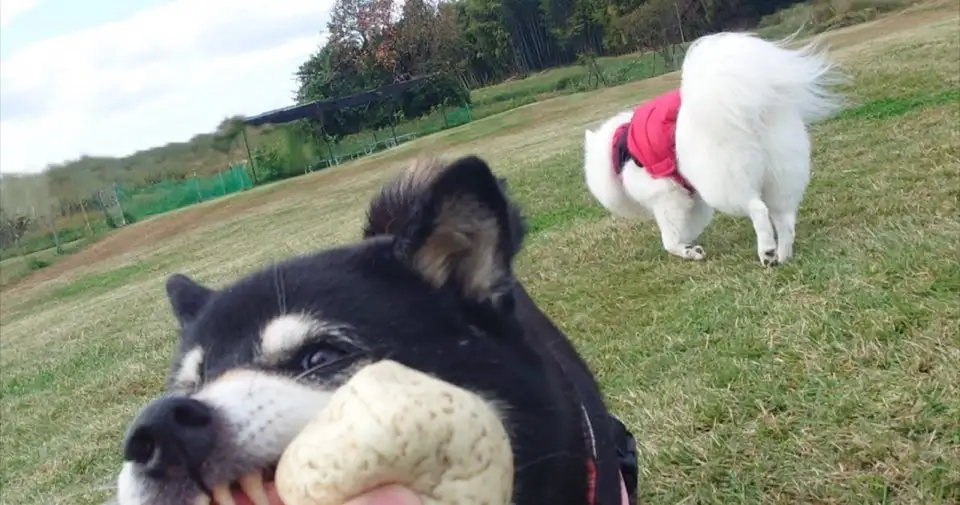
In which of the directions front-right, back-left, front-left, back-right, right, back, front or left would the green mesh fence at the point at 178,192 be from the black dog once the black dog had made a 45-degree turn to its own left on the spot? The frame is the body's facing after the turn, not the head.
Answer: back

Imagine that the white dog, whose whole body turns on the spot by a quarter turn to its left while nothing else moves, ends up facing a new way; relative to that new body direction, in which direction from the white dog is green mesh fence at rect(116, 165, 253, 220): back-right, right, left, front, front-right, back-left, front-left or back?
right

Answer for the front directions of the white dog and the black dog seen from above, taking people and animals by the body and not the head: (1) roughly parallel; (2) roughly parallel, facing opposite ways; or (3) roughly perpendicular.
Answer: roughly perpendicular

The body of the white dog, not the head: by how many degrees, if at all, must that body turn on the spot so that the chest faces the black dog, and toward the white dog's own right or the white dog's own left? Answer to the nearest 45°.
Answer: approximately 135° to the white dog's own left

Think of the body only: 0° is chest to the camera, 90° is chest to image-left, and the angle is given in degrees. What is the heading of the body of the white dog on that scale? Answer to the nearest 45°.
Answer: approximately 135°

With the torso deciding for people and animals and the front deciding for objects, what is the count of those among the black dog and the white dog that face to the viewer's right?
0

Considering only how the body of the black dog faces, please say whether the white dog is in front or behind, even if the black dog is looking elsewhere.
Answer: behind

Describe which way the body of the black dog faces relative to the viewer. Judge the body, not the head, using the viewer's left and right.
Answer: facing the viewer and to the left of the viewer
